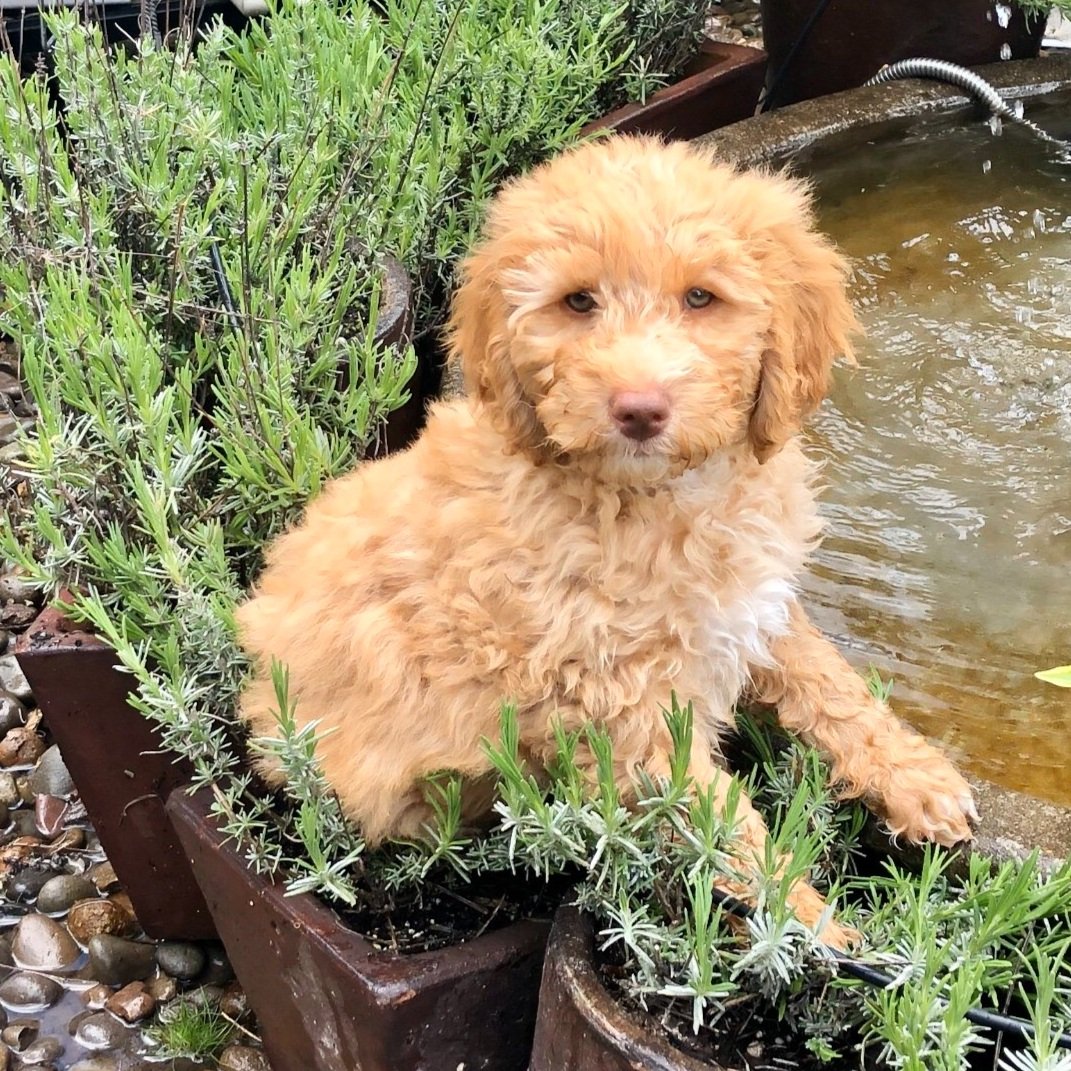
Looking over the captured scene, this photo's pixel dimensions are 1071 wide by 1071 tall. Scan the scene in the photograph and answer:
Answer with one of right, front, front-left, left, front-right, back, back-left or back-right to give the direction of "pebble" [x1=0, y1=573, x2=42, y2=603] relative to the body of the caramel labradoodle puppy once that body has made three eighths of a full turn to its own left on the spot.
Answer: front-left

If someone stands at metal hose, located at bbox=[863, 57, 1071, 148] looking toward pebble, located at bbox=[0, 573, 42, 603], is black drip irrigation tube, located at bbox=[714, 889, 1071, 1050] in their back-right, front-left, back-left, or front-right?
front-left

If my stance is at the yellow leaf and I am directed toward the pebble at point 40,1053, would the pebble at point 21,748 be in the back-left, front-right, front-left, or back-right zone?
front-right

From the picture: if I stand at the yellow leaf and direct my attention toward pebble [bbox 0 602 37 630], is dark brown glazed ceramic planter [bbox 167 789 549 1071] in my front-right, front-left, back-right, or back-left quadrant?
front-left

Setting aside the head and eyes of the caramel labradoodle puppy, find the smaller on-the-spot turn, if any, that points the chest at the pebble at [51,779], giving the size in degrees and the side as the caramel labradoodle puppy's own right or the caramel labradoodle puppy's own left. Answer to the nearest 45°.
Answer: approximately 180°

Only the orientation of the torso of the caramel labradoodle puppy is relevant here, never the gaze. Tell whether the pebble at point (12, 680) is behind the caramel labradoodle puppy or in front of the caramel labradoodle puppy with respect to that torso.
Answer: behind

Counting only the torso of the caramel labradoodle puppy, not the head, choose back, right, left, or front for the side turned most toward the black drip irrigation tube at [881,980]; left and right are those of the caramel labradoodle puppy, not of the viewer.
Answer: front
